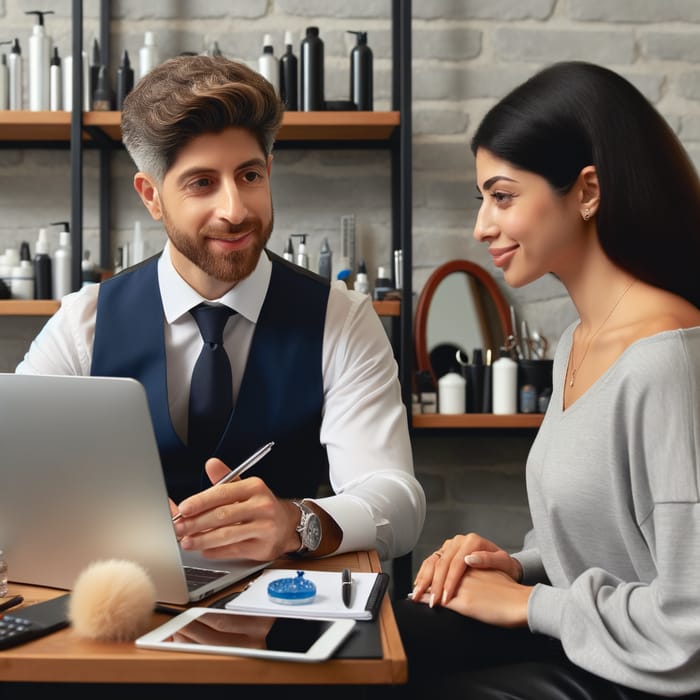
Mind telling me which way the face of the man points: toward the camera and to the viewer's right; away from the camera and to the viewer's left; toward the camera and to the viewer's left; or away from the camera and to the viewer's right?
toward the camera and to the viewer's right

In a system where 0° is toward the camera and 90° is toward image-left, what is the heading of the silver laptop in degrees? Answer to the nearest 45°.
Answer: approximately 225°

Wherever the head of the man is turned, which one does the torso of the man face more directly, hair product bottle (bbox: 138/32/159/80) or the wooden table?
the wooden table

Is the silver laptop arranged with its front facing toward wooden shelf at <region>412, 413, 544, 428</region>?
yes

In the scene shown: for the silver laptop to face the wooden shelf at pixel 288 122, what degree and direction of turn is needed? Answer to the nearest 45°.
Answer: approximately 45° to its left

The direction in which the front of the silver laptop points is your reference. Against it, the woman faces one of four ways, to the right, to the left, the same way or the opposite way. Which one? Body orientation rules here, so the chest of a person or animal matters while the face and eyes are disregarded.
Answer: to the left

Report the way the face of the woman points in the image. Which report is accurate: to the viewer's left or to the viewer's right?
to the viewer's left

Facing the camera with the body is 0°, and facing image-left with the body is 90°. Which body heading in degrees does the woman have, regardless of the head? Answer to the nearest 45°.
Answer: approximately 90°

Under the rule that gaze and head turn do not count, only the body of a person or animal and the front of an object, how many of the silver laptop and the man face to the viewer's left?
0

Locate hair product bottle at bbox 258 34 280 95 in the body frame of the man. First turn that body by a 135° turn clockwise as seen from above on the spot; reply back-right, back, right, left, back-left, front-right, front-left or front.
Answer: front-right

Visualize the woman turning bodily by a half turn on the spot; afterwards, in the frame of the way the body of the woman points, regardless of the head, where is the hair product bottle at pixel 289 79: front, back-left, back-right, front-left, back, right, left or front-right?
back-left

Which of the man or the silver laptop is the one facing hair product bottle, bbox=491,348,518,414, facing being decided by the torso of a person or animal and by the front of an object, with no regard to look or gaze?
the silver laptop

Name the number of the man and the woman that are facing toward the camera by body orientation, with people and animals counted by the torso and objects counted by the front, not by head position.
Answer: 1

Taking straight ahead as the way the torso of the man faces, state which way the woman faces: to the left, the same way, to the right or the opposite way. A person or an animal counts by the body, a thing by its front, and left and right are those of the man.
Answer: to the right

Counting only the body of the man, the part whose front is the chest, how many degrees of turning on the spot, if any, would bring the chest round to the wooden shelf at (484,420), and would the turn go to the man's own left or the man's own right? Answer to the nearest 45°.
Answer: approximately 135° to the man's own left
